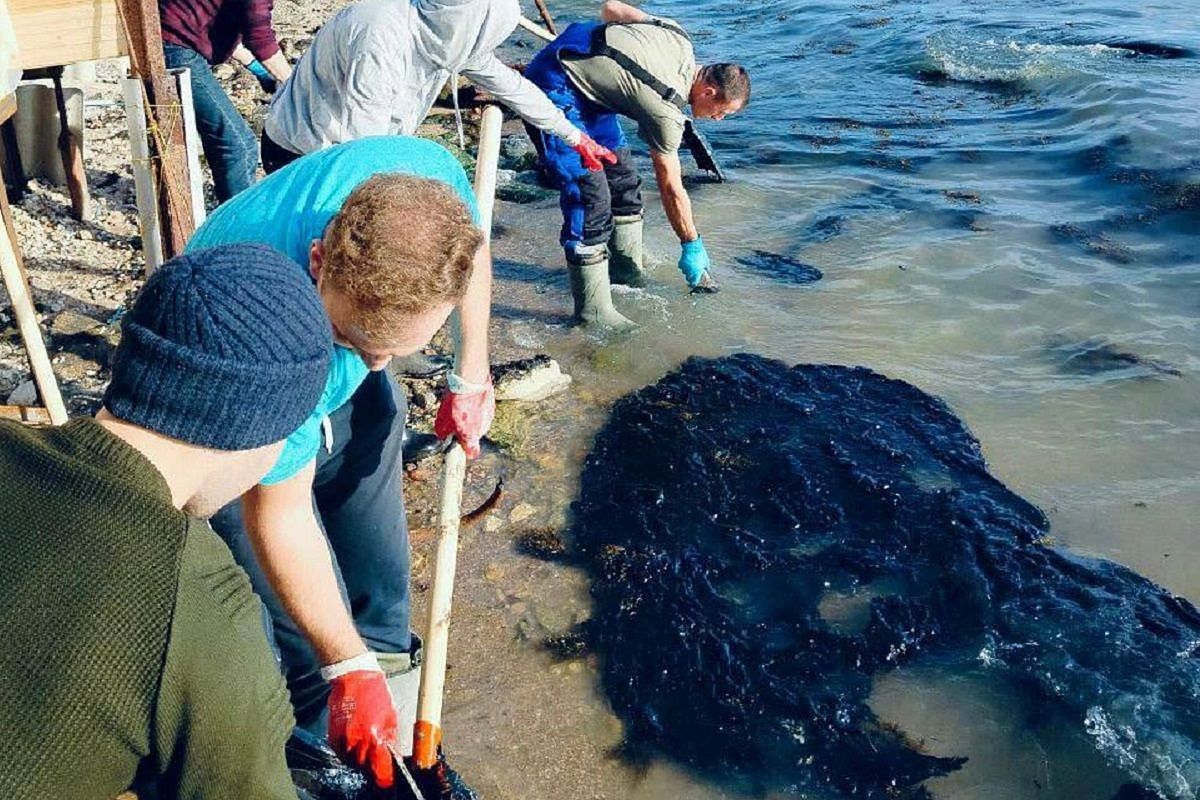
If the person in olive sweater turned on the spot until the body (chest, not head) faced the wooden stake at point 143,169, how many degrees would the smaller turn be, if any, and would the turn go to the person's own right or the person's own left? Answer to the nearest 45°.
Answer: approximately 45° to the person's own left

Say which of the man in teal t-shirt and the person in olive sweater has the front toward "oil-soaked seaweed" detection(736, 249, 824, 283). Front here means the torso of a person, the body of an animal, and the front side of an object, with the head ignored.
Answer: the person in olive sweater

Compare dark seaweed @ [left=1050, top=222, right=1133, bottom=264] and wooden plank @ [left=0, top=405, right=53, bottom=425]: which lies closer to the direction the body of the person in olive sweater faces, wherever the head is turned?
the dark seaweed

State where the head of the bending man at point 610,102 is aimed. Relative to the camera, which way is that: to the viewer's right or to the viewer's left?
to the viewer's right

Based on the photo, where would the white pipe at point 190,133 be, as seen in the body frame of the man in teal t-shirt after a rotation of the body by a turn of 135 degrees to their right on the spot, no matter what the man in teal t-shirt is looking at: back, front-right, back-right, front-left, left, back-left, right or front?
right

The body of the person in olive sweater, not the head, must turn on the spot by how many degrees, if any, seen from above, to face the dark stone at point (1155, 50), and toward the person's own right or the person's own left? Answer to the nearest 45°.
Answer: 0° — they already face it

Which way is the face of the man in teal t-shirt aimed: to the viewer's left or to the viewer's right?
to the viewer's right

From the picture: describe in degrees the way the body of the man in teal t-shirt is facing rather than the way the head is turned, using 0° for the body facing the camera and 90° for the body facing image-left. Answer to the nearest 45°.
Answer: approximately 315°

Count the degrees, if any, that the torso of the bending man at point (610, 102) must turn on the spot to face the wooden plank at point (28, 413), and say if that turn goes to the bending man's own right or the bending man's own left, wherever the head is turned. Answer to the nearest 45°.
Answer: approximately 135° to the bending man's own right

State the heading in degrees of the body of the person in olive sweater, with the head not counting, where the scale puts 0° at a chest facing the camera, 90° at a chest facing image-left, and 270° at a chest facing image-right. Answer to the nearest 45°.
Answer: approximately 225°

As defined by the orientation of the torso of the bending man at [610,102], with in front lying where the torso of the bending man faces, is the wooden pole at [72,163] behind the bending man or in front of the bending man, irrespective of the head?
behind

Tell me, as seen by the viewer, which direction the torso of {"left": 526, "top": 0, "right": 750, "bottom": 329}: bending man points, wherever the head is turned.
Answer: to the viewer's right

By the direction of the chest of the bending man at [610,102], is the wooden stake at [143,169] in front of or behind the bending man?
behind

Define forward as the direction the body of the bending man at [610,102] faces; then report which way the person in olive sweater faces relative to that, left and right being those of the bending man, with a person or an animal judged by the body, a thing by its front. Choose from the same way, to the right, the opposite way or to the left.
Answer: to the left
